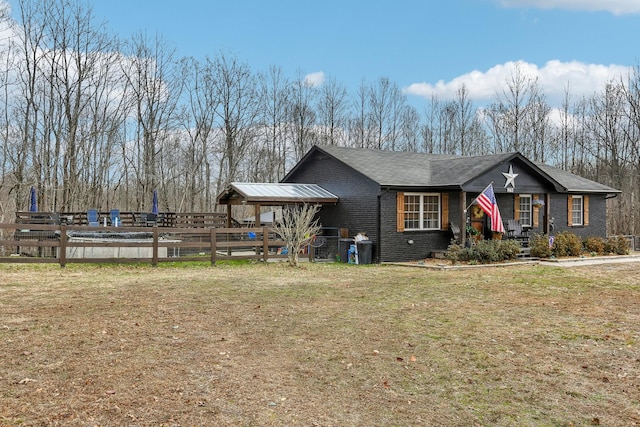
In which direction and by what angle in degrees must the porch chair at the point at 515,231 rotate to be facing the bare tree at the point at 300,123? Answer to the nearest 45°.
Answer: approximately 180°

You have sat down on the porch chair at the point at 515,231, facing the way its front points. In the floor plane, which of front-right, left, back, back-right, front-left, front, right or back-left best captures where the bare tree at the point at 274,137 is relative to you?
back

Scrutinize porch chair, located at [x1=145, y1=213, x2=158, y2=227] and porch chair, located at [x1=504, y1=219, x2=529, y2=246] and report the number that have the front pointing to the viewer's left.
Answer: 0

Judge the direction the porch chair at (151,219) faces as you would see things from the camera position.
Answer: facing the viewer

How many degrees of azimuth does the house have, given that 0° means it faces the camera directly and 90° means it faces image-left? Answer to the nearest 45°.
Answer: approximately 315°

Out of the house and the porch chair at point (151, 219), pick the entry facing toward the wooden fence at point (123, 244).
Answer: the porch chair

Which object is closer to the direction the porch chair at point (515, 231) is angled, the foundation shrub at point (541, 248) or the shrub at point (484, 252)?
the foundation shrub

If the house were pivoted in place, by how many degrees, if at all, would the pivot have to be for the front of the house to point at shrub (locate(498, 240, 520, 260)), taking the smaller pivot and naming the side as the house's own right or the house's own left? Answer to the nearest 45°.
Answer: approximately 45° to the house's own left

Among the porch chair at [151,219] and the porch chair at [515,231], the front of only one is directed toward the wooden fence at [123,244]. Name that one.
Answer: the porch chair at [151,219]

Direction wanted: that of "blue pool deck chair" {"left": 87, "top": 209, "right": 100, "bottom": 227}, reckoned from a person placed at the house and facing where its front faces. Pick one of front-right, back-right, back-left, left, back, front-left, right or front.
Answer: back-right

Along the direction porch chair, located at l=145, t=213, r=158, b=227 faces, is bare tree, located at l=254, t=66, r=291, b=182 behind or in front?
behind

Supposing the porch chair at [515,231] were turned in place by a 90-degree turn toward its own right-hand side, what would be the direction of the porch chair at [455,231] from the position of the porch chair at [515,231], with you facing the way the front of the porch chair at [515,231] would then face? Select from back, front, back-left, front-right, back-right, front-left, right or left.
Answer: front

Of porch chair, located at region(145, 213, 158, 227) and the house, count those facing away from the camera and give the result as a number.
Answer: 0
